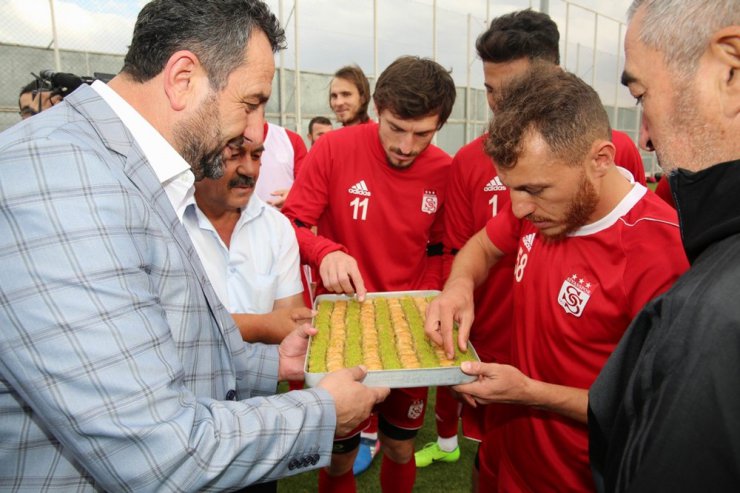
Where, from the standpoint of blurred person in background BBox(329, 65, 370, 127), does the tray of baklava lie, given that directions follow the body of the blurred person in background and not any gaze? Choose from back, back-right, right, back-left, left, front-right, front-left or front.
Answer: front-left

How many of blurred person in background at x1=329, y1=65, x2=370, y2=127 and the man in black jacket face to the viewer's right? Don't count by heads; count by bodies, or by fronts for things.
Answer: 0

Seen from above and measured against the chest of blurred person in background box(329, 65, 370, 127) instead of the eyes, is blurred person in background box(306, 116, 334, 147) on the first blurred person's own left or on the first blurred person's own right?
on the first blurred person's own right

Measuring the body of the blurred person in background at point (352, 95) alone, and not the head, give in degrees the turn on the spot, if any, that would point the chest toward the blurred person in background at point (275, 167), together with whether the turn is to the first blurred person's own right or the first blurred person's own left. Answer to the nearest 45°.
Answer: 0° — they already face them

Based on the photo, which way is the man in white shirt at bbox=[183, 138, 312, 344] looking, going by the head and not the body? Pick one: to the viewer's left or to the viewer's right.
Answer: to the viewer's right

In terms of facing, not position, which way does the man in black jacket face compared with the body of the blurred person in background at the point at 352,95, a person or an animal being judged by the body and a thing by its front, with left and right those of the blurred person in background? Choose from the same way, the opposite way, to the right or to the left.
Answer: to the right

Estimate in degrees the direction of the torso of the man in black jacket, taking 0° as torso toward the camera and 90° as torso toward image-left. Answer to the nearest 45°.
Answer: approximately 90°

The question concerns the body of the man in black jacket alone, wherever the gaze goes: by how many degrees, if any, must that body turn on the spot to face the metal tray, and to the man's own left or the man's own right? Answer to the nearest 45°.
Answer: approximately 45° to the man's own right

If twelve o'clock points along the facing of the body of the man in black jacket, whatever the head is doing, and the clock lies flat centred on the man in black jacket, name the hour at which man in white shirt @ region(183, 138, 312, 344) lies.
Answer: The man in white shirt is roughly at 1 o'clock from the man in black jacket.

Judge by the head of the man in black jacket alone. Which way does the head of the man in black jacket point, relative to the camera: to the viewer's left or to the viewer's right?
to the viewer's left
